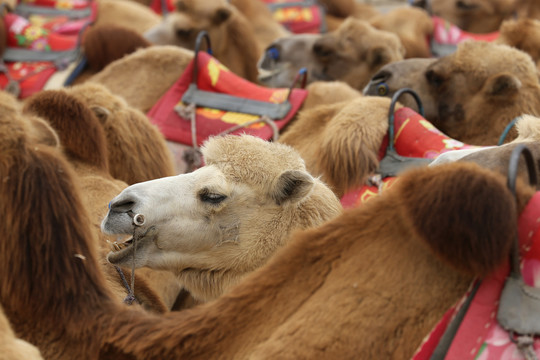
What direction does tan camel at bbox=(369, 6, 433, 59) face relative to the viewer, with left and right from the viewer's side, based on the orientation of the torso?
facing to the left of the viewer

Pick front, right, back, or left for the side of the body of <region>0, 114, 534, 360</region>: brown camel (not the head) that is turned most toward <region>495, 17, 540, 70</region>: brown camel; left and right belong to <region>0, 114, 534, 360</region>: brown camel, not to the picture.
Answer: right

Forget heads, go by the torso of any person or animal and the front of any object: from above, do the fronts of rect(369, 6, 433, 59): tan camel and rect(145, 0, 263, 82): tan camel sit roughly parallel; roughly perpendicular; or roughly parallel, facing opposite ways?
roughly parallel

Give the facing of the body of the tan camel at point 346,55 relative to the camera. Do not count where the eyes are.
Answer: to the viewer's left

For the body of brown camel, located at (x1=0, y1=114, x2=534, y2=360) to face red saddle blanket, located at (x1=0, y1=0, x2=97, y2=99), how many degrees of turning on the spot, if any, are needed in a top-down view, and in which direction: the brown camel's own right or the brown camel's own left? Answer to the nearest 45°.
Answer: approximately 45° to the brown camel's own right

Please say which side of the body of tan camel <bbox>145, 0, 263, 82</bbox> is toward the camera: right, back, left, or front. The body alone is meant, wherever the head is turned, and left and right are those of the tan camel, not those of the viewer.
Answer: left

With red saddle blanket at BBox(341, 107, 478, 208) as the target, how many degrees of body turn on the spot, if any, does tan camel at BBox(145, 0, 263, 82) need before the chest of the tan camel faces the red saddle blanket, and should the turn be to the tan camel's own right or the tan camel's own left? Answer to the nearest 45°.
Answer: approximately 90° to the tan camel's own left

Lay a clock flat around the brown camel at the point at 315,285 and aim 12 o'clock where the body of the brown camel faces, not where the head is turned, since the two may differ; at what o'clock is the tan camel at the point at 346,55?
The tan camel is roughly at 3 o'clock from the brown camel.

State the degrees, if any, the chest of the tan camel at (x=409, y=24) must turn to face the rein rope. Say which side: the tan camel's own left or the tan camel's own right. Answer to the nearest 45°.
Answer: approximately 90° to the tan camel's own left

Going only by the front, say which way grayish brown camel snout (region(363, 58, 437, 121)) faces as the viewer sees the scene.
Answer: to the viewer's left

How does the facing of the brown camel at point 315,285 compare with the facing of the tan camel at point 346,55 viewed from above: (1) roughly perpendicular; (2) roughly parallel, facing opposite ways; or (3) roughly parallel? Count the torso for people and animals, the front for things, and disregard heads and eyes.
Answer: roughly parallel

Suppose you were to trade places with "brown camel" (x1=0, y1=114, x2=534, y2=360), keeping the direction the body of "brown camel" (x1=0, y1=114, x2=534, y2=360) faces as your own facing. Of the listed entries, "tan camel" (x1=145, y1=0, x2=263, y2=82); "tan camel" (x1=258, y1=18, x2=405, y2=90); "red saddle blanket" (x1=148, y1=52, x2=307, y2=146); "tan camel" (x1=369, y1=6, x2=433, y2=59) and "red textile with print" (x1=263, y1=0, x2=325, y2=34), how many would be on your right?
5

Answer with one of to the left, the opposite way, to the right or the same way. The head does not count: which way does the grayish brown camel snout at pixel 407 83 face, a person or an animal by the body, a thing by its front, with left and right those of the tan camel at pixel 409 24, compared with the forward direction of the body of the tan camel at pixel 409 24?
the same way

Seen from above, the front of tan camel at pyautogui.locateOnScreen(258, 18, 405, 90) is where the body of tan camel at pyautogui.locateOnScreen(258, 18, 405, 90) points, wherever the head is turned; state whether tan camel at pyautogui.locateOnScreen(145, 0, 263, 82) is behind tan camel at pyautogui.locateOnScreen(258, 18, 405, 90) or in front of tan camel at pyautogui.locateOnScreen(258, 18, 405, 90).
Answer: in front

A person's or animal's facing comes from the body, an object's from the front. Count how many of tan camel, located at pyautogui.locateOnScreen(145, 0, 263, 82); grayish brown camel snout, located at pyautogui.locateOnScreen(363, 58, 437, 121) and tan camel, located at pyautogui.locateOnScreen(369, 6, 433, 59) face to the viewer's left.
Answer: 3

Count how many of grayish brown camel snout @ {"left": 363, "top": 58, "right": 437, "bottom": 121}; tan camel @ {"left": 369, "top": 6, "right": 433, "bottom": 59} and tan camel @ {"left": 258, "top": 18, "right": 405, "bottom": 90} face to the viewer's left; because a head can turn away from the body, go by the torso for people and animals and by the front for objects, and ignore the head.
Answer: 3

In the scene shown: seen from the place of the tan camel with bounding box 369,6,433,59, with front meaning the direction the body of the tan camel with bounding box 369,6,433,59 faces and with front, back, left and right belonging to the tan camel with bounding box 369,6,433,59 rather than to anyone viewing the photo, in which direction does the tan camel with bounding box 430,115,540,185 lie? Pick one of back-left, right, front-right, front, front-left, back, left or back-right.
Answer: left

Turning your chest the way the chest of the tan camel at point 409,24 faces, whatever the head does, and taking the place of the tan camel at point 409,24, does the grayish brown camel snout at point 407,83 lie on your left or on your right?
on your left

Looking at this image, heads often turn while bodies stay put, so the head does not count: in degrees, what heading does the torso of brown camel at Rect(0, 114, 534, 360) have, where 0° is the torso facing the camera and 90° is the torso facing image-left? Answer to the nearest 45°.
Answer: approximately 90°
